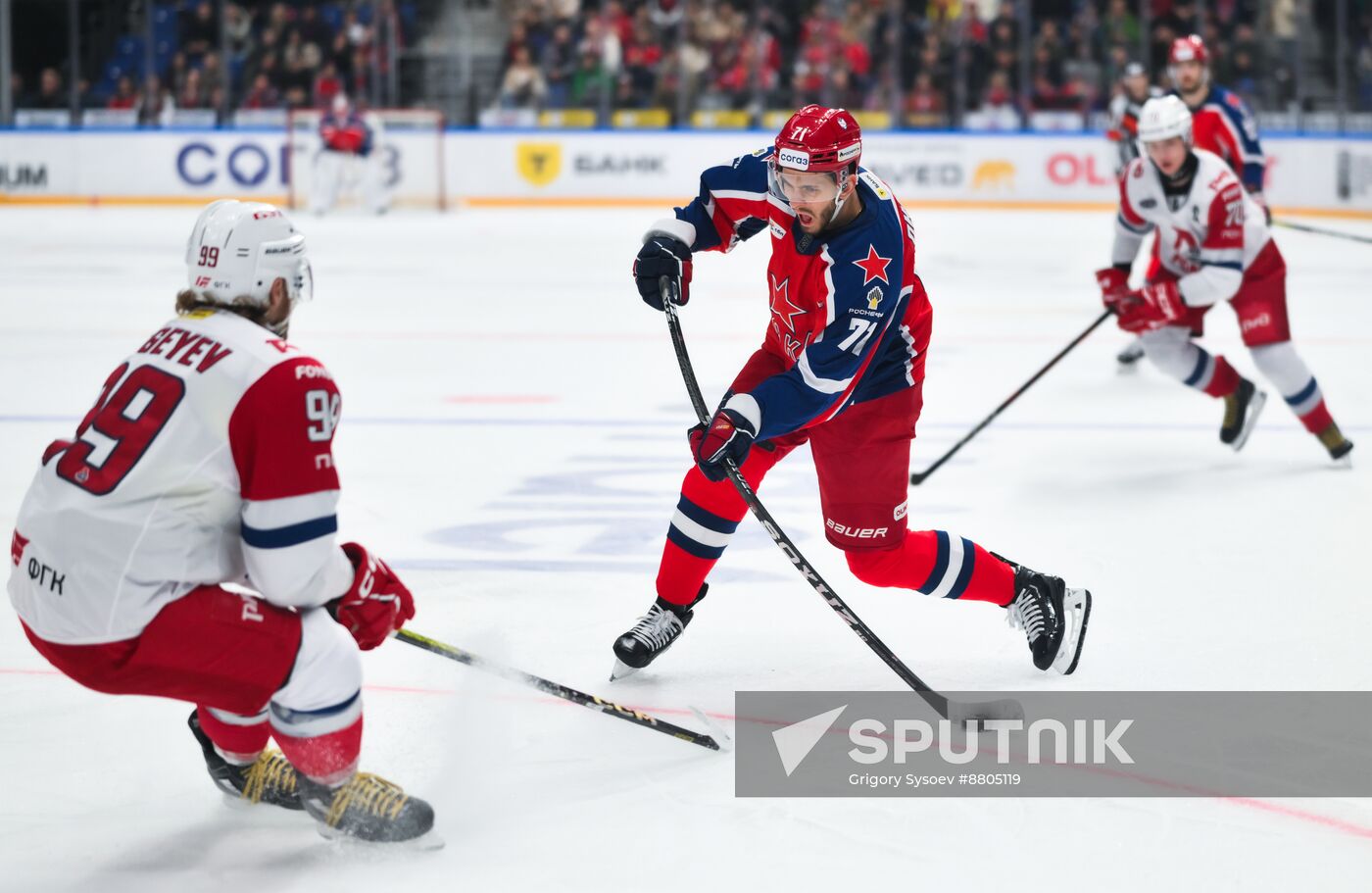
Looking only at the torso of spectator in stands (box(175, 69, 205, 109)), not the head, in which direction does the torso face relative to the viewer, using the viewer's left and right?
facing the viewer

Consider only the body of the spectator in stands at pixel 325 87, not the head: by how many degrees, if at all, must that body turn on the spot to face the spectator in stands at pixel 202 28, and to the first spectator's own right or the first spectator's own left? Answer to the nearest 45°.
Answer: approximately 135° to the first spectator's own right

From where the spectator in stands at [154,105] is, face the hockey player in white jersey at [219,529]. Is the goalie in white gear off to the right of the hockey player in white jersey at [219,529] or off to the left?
left

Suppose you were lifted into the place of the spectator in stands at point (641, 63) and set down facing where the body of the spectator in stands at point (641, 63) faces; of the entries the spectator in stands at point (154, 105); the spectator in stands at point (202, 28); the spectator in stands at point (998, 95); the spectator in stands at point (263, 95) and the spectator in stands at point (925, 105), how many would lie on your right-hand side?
3

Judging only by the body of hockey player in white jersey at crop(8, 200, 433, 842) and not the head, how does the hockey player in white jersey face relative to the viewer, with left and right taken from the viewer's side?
facing away from the viewer and to the right of the viewer

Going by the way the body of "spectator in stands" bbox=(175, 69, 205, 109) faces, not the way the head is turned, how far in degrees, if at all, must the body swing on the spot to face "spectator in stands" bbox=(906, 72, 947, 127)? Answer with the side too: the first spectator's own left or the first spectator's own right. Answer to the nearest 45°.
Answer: approximately 90° to the first spectator's own left

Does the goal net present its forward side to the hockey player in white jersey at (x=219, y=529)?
yes

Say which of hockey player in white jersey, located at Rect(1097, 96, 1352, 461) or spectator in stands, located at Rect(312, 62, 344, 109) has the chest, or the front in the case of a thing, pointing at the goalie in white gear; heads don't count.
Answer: the spectator in stands

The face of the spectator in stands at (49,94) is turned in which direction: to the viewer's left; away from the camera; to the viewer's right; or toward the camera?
toward the camera

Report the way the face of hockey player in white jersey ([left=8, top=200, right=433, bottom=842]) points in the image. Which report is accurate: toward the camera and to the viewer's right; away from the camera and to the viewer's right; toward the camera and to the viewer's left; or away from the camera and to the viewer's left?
away from the camera and to the viewer's right

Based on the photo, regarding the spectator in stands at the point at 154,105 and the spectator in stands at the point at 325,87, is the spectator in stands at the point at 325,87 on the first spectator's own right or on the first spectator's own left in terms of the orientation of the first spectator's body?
on the first spectator's own left

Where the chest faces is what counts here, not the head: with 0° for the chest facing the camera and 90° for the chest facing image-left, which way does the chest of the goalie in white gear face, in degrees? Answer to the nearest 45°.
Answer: approximately 0°

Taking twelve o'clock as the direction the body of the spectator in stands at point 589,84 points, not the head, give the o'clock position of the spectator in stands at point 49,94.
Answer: the spectator in stands at point 49,94 is roughly at 3 o'clock from the spectator in stands at point 589,84.

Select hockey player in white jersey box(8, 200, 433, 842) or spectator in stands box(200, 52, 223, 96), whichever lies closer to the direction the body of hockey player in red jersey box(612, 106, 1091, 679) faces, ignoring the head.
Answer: the hockey player in white jersey

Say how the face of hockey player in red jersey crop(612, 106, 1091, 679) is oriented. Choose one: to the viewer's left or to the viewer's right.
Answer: to the viewer's left

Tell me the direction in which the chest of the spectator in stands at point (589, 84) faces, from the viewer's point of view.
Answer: toward the camera

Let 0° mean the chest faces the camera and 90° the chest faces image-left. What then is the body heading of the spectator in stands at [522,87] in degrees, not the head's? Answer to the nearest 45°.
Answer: approximately 0°

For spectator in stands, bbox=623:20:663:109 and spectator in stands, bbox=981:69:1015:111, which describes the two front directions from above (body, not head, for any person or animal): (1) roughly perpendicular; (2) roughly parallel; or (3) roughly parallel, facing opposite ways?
roughly parallel

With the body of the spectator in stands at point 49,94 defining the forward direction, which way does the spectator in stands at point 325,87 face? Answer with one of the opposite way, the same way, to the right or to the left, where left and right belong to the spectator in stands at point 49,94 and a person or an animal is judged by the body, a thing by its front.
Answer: the same way
